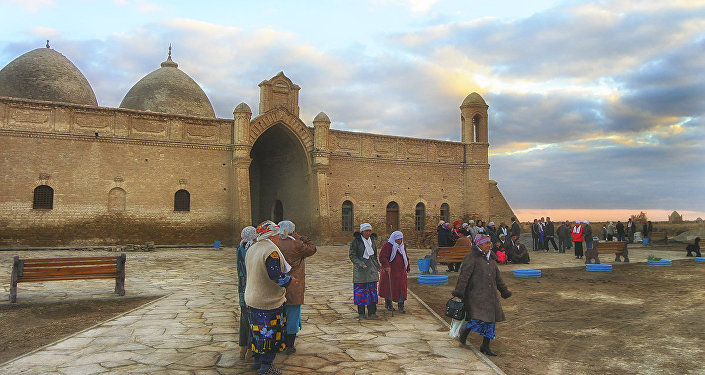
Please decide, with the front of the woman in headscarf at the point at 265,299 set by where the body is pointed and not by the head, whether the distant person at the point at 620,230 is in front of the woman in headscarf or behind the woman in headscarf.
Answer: in front

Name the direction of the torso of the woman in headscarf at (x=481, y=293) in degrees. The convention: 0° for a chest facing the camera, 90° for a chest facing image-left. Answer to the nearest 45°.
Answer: approximately 315°

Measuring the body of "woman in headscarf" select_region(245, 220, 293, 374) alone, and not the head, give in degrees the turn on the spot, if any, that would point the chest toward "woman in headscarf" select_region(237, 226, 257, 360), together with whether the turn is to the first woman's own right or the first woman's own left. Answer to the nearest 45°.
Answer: approximately 45° to the first woman's own left

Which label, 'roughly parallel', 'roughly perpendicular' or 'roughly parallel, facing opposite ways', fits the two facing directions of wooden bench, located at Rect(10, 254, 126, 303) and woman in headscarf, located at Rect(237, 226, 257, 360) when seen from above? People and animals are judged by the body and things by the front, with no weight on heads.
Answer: roughly perpendicular

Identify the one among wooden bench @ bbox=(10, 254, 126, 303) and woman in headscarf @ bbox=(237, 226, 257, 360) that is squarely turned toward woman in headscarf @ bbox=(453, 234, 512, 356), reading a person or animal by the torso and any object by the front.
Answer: woman in headscarf @ bbox=(237, 226, 257, 360)

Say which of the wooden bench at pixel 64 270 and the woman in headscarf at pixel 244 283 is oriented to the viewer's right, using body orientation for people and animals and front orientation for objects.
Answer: the woman in headscarf

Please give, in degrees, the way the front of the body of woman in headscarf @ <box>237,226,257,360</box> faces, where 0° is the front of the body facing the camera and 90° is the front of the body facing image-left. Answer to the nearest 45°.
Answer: approximately 270°

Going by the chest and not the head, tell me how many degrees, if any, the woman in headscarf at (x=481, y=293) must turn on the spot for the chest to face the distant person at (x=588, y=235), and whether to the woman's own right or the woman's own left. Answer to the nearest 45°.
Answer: approximately 135° to the woman's own left
